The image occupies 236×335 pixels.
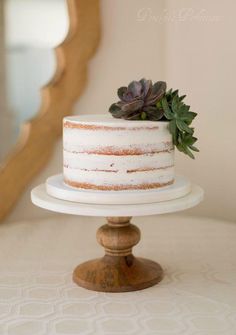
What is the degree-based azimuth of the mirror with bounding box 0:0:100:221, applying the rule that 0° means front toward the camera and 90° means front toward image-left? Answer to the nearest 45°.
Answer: approximately 0°

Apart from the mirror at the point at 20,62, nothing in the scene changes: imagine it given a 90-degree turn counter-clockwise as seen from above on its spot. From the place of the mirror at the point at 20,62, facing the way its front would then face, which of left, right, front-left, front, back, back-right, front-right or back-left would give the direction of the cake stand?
right

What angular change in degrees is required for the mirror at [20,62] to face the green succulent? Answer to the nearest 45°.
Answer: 0° — it already faces it

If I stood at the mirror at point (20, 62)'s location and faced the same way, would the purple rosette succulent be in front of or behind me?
in front

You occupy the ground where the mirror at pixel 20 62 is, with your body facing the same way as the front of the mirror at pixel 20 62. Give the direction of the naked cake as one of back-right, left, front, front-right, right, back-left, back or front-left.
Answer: front
